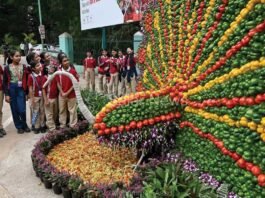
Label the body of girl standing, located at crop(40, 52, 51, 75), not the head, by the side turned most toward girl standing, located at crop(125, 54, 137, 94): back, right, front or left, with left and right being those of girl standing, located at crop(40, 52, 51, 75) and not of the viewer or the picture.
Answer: left

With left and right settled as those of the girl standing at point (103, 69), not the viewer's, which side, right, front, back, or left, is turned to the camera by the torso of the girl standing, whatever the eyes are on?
front

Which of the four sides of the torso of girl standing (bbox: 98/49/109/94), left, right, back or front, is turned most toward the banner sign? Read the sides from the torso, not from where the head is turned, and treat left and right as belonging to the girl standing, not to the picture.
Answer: back

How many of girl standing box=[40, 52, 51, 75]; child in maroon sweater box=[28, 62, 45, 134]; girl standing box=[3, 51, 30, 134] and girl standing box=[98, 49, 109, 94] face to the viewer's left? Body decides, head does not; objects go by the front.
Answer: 0

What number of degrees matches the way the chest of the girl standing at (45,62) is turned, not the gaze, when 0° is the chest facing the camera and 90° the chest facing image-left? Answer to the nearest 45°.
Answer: approximately 315°

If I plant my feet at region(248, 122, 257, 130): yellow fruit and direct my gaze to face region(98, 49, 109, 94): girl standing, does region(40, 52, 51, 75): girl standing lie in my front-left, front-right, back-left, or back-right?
front-left

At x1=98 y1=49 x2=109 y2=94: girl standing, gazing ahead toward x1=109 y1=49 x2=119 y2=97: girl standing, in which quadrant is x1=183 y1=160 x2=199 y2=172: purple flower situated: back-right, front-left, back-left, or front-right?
front-right

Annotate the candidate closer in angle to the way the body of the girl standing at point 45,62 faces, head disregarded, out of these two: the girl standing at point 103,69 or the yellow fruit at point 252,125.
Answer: the yellow fruit

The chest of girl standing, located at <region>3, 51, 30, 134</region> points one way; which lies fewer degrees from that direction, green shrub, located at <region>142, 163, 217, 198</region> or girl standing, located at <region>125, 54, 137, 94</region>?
the green shrub
